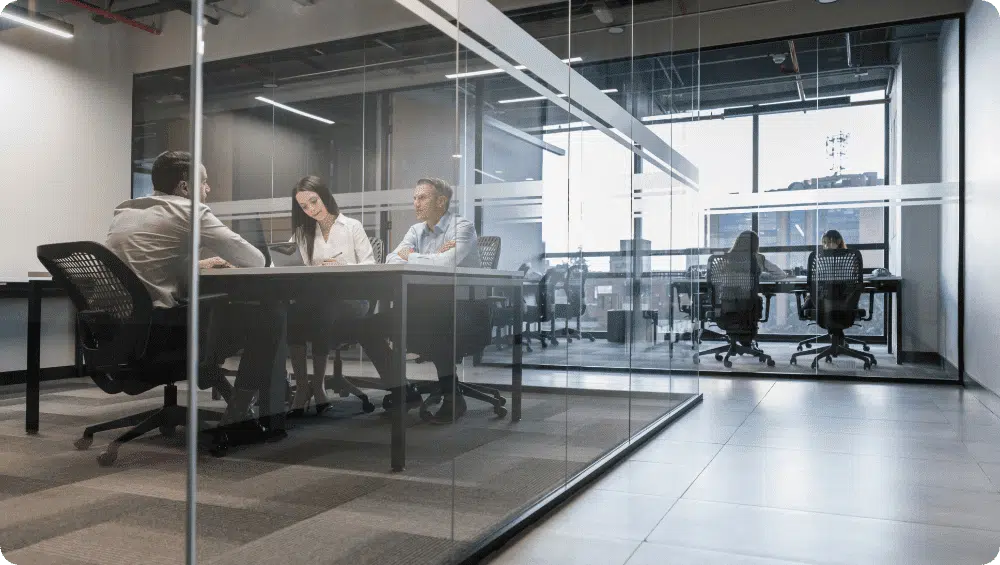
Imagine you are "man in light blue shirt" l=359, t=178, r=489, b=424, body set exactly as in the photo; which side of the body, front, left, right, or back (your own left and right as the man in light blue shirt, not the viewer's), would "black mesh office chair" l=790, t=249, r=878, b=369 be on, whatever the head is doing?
back

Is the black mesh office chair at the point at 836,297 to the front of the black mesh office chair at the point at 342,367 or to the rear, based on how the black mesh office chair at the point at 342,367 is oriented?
to the rear

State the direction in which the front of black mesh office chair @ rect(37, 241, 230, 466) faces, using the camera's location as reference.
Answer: facing away from the viewer and to the right of the viewer

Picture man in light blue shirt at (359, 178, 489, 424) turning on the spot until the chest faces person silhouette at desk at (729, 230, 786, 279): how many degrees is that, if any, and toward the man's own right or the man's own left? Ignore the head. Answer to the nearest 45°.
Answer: approximately 180°

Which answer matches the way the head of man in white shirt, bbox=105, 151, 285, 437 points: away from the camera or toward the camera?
away from the camera

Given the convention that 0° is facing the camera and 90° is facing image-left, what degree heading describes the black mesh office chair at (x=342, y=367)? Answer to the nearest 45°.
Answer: approximately 45°

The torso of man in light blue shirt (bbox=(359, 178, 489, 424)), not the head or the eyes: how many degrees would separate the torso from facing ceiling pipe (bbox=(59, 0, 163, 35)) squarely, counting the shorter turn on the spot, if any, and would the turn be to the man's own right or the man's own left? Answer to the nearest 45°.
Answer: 0° — they already face it

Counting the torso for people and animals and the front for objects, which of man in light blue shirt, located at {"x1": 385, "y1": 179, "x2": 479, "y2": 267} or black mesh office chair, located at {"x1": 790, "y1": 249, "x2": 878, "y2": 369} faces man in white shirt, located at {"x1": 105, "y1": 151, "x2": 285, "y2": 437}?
the man in light blue shirt

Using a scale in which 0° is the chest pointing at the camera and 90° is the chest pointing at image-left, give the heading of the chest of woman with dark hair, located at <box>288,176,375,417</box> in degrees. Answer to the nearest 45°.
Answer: approximately 45°

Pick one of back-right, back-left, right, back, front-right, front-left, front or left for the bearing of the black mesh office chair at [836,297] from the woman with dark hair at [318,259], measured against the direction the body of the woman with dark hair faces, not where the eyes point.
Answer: back
